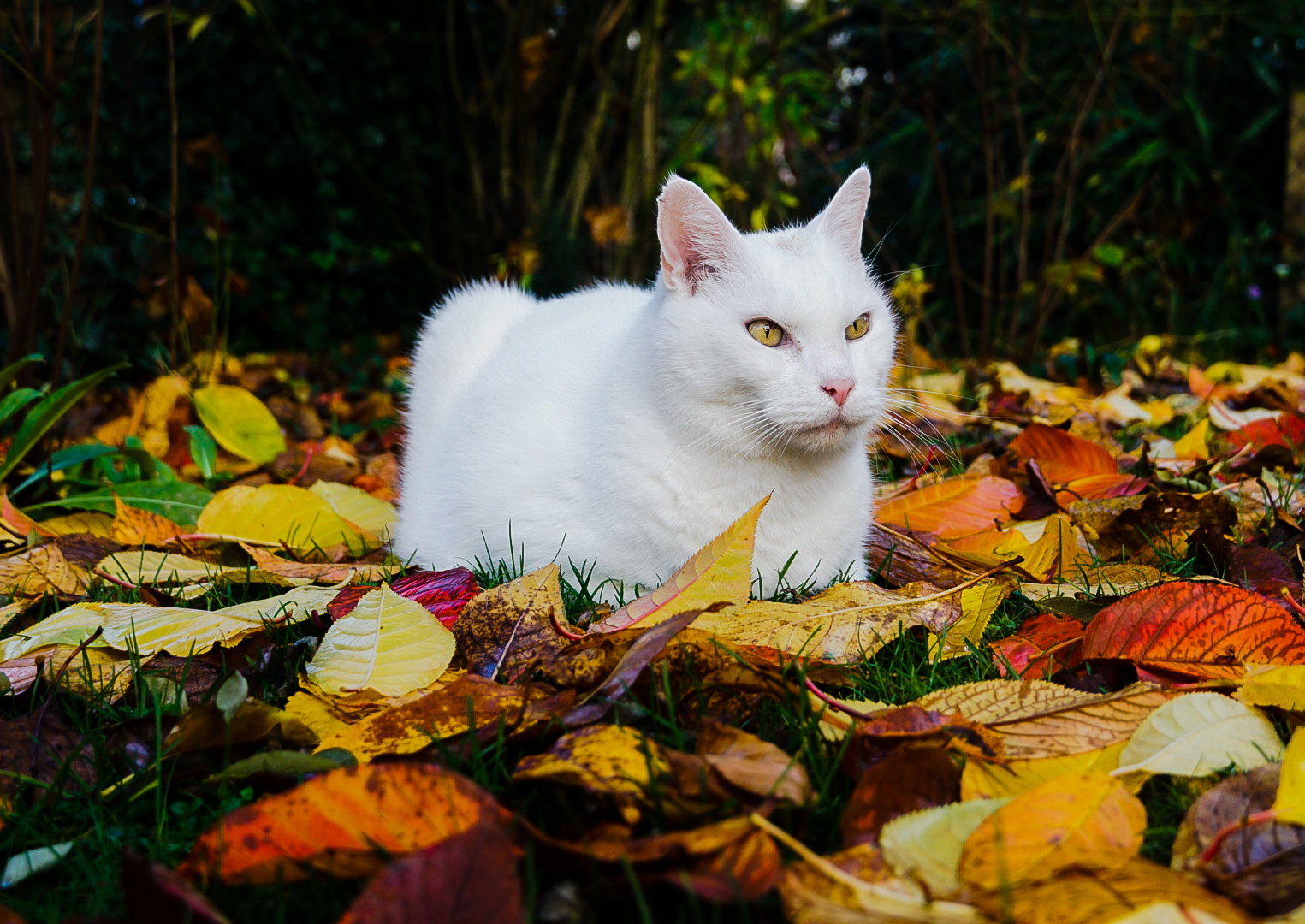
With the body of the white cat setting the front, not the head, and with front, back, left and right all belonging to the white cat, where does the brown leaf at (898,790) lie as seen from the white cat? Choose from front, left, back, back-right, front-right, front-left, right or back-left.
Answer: front-right

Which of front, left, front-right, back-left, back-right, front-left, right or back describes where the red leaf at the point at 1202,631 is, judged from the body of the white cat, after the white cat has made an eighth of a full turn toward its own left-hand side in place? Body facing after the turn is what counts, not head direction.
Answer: front-right

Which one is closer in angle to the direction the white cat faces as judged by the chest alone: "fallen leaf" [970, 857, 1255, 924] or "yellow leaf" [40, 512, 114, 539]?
the fallen leaf

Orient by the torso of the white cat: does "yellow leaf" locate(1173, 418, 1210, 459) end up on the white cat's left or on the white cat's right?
on the white cat's left

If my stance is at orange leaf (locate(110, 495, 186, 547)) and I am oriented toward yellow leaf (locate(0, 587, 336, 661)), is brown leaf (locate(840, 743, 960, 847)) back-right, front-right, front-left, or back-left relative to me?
front-left

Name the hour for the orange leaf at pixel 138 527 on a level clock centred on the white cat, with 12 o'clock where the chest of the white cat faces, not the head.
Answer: The orange leaf is roughly at 5 o'clock from the white cat.

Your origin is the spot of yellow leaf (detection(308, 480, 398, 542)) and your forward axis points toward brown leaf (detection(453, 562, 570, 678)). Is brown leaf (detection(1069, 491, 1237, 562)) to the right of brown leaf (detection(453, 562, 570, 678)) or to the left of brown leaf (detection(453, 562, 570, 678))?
left

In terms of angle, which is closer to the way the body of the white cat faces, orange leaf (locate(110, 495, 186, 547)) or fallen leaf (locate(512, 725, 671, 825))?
the fallen leaf

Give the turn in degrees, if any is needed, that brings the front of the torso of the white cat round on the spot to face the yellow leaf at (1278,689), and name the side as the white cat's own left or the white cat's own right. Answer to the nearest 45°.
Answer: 0° — it already faces it

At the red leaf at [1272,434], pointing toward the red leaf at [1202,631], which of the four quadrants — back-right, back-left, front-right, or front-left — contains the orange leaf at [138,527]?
front-right

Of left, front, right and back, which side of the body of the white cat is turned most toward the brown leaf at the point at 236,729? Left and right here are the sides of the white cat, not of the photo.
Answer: right

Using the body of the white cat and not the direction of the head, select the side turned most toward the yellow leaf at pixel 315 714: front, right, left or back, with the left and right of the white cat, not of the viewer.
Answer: right

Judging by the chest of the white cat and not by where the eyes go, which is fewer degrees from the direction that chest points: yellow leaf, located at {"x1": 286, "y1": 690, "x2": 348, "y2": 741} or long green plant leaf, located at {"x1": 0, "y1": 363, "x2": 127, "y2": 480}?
the yellow leaf

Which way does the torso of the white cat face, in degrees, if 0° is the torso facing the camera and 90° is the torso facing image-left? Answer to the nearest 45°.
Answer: approximately 315°

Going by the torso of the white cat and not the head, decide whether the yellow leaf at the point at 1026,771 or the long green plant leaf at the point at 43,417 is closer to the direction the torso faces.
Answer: the yellow leaf
